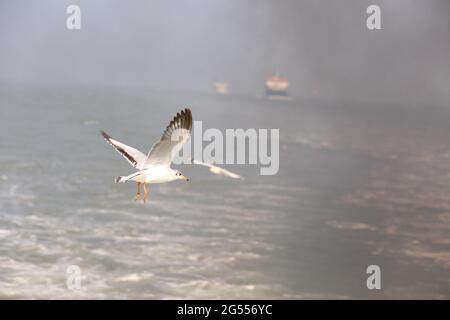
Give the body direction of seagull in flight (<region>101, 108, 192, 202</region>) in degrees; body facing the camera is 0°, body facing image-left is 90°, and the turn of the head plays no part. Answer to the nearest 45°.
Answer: approximately 270°
